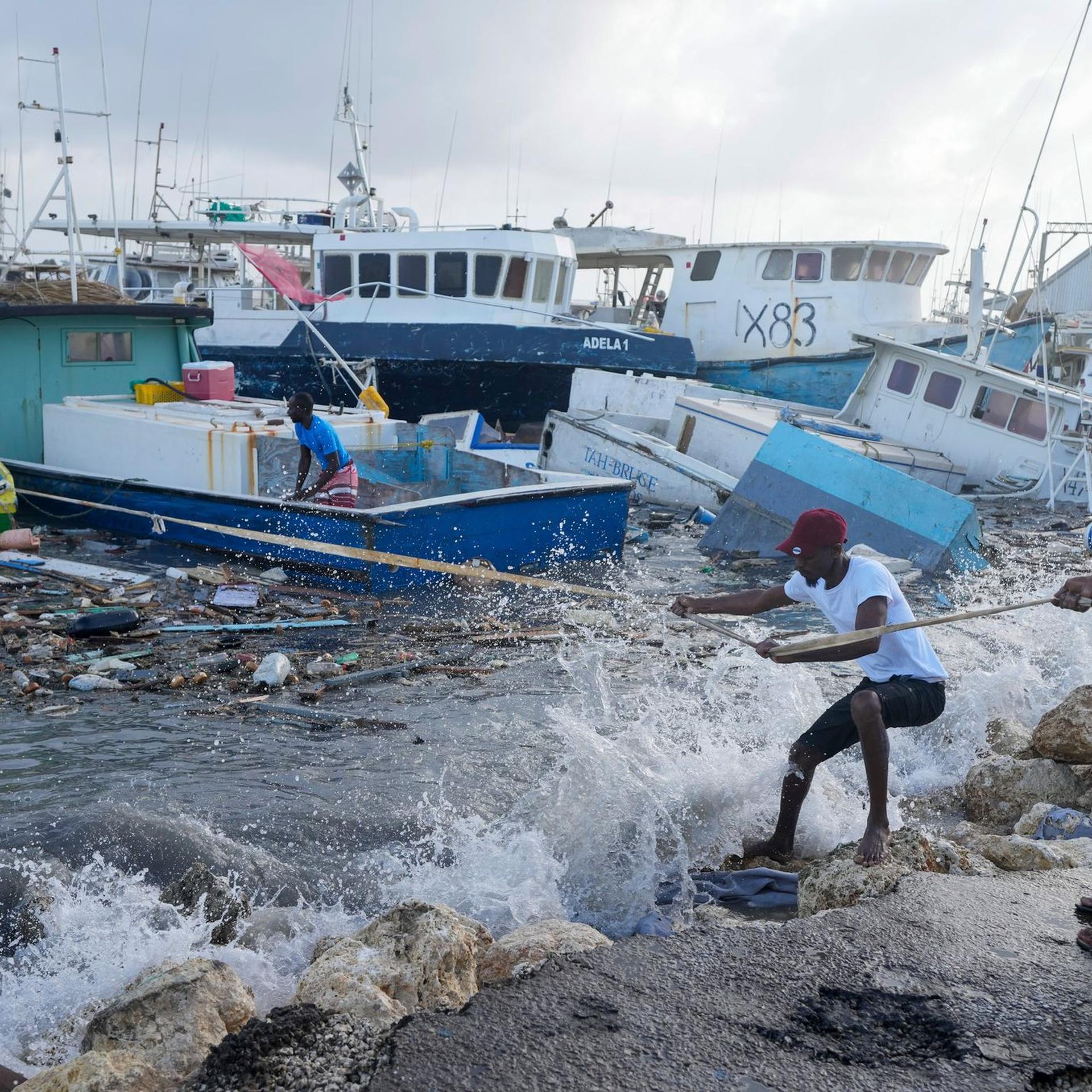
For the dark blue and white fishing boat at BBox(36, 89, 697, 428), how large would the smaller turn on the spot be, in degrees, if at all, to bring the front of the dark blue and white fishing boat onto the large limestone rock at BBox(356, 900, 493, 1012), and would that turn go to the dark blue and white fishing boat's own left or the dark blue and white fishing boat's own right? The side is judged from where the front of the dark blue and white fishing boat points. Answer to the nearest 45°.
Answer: approximately 90° to the dark blue and white fishing boat's own right

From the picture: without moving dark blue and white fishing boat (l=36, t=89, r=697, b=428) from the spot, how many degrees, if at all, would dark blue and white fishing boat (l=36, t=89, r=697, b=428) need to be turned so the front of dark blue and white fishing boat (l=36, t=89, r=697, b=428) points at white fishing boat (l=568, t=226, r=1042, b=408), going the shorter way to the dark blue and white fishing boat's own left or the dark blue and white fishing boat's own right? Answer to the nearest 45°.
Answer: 0° — it already faces it

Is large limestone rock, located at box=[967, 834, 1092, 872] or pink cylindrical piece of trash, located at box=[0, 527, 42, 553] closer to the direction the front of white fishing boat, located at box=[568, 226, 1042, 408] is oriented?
the large limestone rock

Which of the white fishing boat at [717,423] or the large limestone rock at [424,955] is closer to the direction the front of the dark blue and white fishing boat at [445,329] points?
the white fishing boat

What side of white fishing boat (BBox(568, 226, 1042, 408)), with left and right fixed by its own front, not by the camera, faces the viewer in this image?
right

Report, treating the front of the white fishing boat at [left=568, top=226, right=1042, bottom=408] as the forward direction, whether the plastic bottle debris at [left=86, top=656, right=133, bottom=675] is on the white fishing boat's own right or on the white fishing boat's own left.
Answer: on the white fishing boat's own right

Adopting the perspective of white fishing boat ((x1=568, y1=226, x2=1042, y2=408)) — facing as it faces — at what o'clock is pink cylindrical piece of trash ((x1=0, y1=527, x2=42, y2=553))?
The pink cylindrical piece of trash is roughly at 4 o'clock from the white fishing boat.

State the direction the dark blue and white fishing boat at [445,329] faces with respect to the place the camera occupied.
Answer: facing to the right of the viewer
